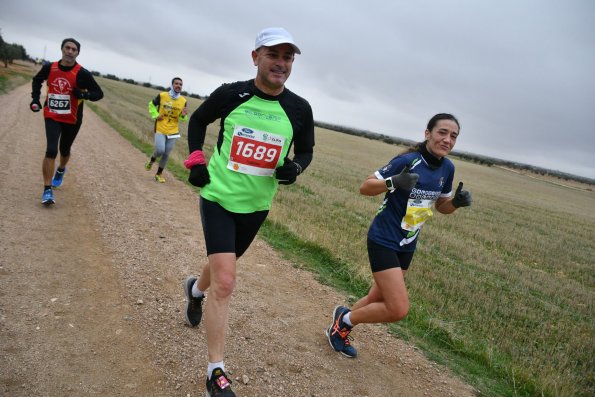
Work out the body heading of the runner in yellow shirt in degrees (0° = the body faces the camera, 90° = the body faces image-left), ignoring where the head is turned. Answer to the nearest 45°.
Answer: approximately 315°

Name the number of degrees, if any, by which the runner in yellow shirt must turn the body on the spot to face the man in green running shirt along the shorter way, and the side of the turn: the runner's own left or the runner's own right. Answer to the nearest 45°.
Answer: approximately 45° to the runner's own right
